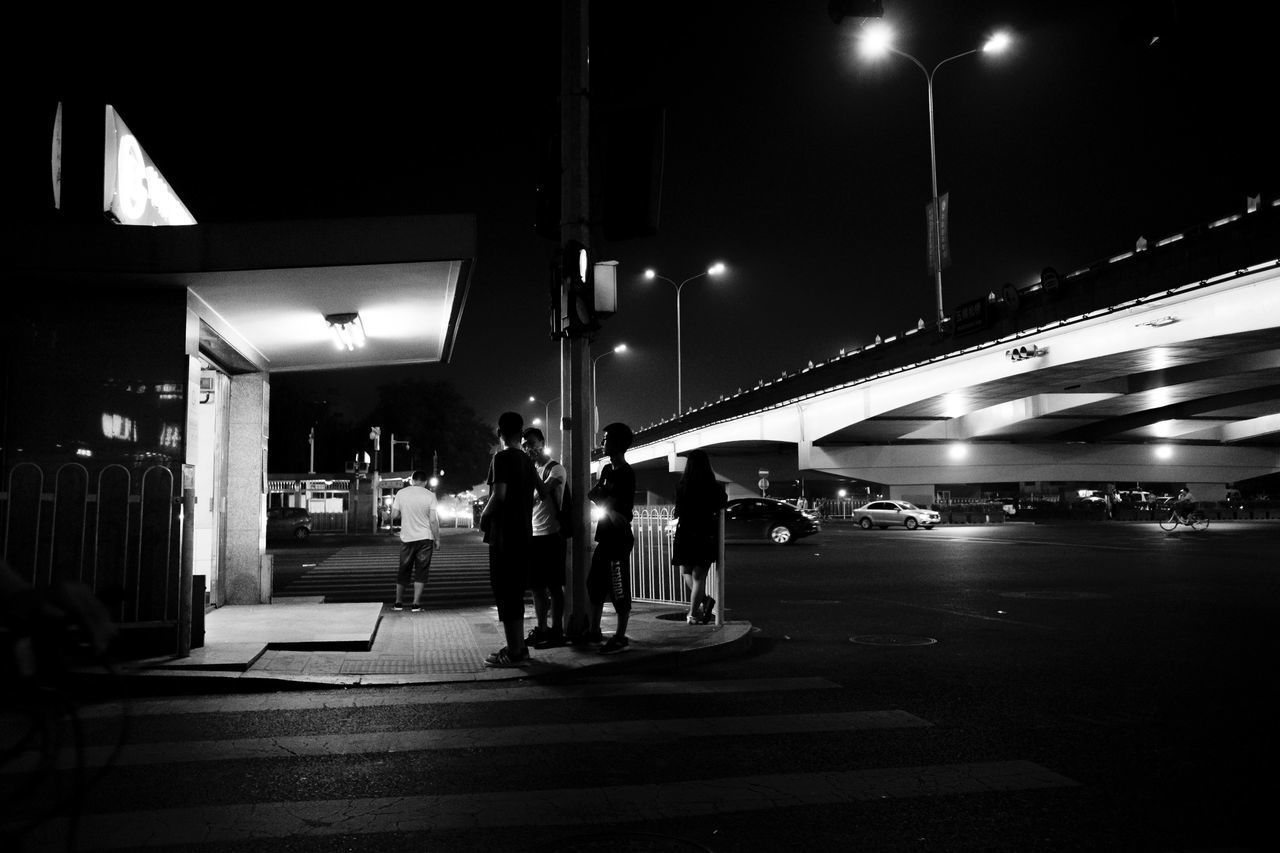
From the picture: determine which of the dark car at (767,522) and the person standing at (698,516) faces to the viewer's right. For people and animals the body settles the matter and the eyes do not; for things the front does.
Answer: the dark car

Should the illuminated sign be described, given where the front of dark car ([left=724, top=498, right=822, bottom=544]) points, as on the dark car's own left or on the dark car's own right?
on the dark car's own right

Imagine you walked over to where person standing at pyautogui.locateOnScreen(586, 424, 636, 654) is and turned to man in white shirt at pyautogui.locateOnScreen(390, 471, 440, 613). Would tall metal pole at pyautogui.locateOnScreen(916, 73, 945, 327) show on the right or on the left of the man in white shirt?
right

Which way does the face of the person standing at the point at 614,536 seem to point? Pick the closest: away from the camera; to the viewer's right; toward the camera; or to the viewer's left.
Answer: to the viewer's left

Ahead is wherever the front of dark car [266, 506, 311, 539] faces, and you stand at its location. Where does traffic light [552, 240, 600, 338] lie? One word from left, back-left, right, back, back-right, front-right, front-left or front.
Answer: right

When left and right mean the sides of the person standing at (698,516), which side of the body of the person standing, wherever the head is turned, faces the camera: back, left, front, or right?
back

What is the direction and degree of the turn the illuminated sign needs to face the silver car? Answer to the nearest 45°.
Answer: approximately 90° to its left

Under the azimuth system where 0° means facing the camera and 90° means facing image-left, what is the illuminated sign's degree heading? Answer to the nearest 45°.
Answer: approximately 315°

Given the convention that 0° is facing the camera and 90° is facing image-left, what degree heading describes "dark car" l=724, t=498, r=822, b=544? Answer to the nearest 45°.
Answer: approximately 270°
